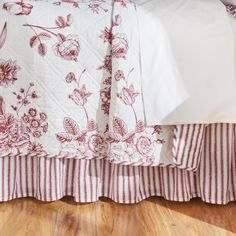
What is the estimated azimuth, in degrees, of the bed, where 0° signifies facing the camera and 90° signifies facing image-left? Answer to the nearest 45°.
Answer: approximately 90°
